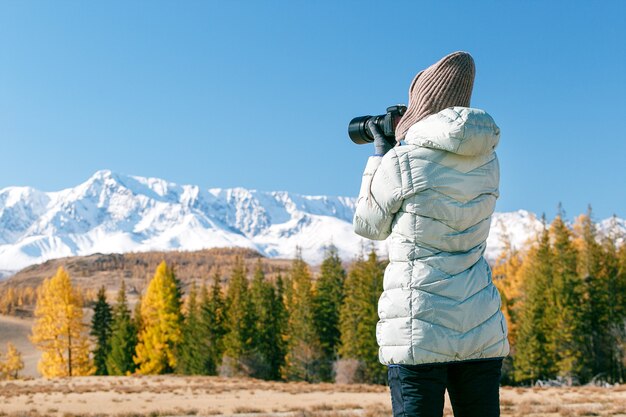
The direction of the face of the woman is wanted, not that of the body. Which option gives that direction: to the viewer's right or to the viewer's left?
to the viewer's left

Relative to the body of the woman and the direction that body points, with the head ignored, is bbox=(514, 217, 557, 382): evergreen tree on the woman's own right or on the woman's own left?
on the woman's own right

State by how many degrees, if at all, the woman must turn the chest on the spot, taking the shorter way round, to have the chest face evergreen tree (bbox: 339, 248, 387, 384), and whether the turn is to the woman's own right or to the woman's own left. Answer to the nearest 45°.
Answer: approximately 45° to the woman's own right

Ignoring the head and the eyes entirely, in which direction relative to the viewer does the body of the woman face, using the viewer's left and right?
facing away from the viewer and to the left of the viewer

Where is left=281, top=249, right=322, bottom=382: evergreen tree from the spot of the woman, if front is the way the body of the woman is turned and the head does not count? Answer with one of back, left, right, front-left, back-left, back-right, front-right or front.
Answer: front-right

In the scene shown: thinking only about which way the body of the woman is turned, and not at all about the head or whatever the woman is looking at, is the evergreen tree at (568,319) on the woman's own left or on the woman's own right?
on the woman's own right
